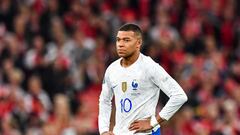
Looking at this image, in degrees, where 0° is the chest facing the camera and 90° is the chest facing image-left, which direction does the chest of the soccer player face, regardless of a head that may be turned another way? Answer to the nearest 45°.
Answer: approximately 45°

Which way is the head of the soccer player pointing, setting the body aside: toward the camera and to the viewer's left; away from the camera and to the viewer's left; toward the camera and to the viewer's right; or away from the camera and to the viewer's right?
toward the camera and to the viewer's left
